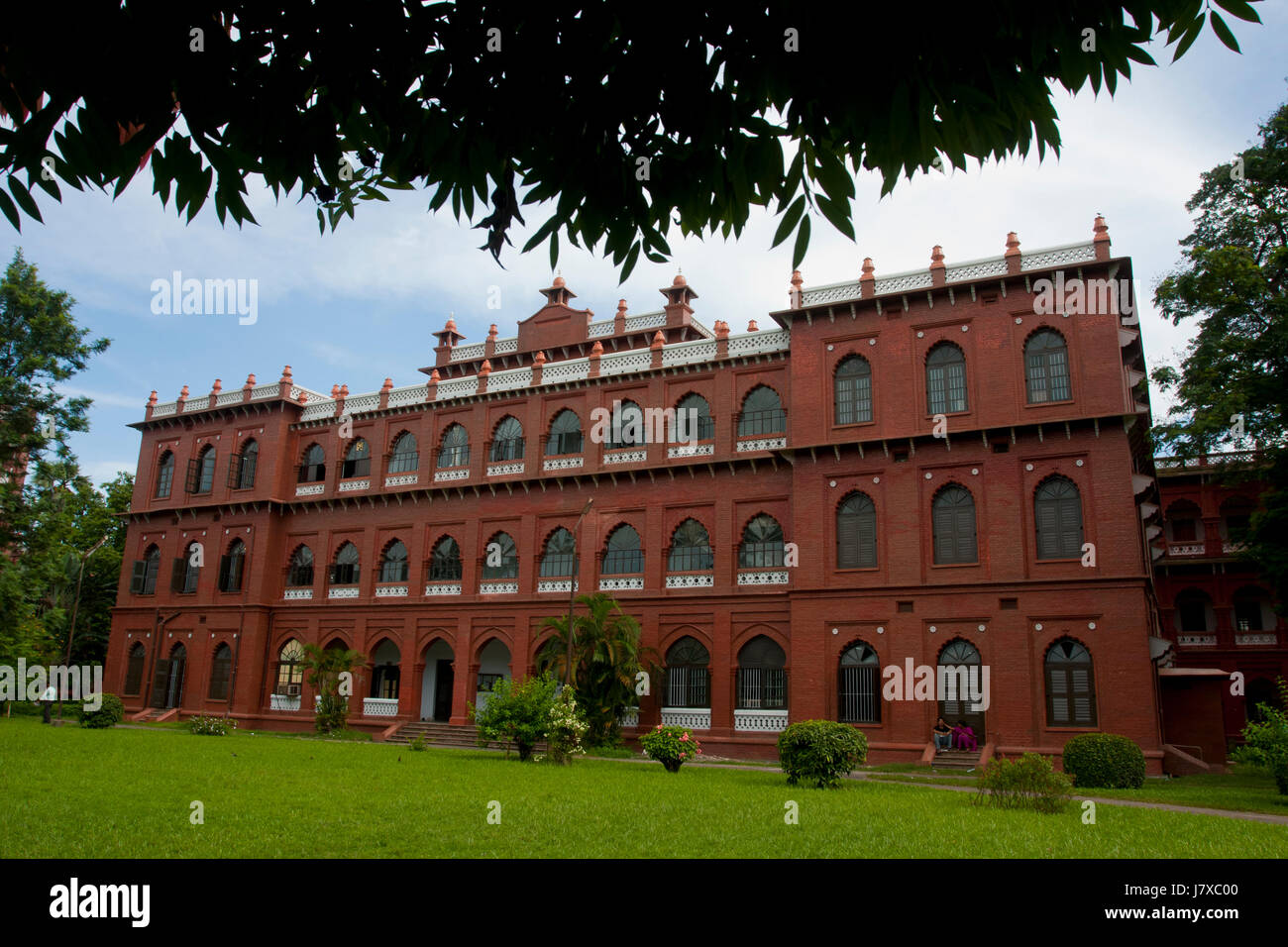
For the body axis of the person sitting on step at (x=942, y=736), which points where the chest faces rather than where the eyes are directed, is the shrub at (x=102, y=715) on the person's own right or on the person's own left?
on the person's own right

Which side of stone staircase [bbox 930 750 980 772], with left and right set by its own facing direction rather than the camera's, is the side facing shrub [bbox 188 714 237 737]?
right

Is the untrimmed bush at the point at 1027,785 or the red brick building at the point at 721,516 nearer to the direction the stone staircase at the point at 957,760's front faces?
the untrimmed bush

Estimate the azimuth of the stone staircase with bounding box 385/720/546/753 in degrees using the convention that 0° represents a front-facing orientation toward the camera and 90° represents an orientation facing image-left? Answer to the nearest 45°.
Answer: approximately 0°

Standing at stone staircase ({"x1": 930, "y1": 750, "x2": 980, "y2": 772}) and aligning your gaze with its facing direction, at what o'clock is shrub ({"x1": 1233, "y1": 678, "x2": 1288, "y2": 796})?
The shrub is roughly at 10 o'clock from the stone staircase.

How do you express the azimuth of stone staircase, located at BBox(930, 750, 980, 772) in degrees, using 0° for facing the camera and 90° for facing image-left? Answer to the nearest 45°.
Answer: approximately 0°
